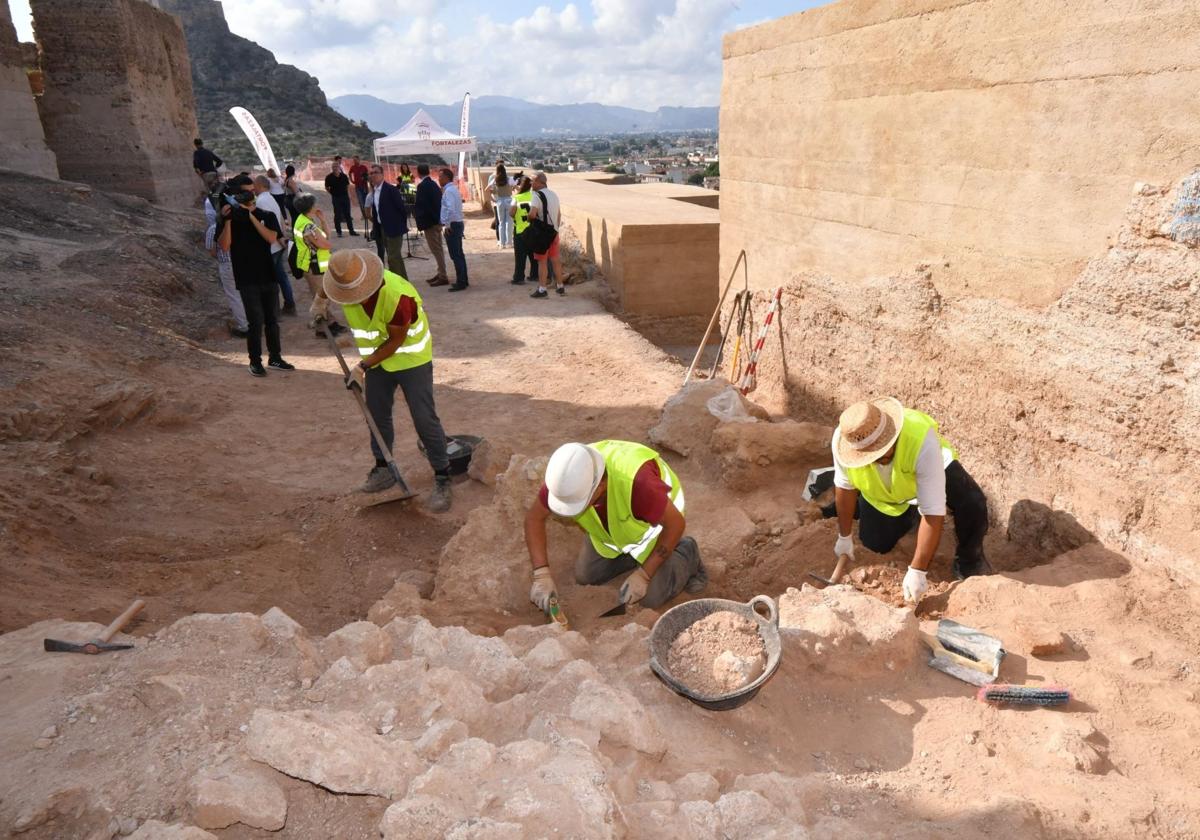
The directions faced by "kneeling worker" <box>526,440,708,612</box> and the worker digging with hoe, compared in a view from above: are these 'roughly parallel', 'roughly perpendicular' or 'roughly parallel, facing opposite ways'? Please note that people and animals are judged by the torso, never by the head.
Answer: roughly parallel

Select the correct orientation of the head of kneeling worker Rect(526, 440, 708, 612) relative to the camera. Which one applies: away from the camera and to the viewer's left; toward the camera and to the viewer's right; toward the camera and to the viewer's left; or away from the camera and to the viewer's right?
toward the camera and to the viewer's left

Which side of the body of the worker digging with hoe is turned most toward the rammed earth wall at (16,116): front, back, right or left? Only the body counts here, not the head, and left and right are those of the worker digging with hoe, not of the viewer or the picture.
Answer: right

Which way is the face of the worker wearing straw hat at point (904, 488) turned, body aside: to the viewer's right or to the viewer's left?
to the viewer's left

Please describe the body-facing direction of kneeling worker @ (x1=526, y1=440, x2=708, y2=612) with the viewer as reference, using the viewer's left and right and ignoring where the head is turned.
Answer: facing the viewer and to the left of the viewer

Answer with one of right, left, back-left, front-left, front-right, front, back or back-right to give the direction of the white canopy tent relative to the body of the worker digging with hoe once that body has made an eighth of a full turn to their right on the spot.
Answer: right

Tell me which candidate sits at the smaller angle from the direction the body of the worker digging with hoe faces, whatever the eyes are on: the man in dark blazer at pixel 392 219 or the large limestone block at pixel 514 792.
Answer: the large limestone block

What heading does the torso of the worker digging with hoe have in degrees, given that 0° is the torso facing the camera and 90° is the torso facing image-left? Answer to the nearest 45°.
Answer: approximately 45°

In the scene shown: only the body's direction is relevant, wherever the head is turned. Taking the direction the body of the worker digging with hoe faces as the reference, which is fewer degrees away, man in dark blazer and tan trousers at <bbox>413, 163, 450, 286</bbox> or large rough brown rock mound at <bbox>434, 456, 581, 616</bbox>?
the large rough brown rock mound

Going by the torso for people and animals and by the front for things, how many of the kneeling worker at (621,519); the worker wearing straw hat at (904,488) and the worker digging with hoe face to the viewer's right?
0

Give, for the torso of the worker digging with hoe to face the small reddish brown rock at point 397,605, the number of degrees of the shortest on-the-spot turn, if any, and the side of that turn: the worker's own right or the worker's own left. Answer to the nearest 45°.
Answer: approximately 45° to the worker's own left

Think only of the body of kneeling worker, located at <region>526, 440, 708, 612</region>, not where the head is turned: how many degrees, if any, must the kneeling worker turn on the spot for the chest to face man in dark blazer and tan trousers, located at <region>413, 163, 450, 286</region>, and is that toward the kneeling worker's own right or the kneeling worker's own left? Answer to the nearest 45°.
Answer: approximately 135° to the kneeling worker's own right

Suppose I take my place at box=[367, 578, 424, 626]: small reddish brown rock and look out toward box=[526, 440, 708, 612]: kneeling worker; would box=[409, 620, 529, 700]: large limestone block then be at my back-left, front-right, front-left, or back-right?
front-right

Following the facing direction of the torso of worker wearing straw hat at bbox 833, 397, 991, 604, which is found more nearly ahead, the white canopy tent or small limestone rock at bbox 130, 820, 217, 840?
the small limestone rock

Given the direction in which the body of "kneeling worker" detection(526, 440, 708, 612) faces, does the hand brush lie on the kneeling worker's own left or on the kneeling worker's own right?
on the kneeling worker's own left

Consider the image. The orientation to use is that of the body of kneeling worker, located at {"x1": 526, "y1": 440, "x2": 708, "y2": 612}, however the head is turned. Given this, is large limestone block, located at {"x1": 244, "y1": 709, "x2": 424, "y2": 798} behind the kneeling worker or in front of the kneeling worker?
in front

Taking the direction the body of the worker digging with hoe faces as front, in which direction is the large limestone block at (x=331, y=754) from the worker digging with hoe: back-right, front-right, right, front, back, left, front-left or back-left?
front-left
